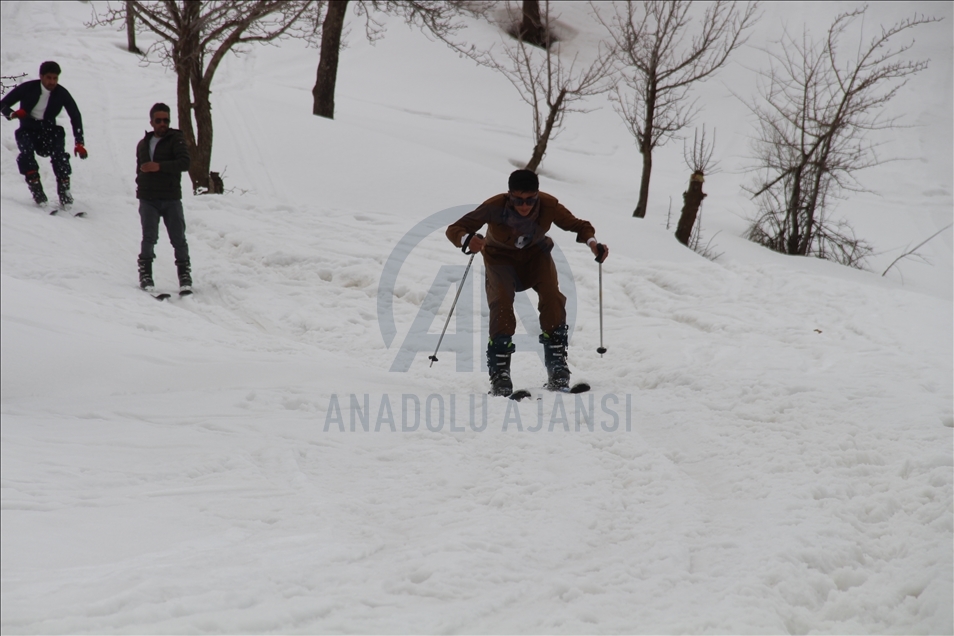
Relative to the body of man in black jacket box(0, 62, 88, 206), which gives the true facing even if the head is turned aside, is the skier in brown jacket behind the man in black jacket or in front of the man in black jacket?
in front

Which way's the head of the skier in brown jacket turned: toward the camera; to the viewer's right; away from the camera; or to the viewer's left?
toward the camera

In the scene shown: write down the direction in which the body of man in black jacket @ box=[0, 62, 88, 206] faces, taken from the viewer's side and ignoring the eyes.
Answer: toward the camera

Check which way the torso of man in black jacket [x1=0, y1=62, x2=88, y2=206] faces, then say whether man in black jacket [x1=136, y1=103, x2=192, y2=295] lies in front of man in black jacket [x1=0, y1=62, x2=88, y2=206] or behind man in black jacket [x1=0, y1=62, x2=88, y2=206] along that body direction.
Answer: in front

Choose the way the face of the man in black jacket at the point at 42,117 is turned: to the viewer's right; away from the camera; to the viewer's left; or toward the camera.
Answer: toward the camera

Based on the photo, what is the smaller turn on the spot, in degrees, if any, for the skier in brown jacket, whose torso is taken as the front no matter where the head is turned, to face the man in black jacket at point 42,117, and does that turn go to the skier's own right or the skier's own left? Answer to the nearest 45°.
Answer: approximately 135° to the skier's own right

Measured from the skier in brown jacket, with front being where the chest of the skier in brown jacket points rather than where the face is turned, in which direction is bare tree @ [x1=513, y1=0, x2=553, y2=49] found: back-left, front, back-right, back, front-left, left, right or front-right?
back

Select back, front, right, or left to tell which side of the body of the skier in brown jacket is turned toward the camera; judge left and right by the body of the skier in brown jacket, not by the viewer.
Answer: front

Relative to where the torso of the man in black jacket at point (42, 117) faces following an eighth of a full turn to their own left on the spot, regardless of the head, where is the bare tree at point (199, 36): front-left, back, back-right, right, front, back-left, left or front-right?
left

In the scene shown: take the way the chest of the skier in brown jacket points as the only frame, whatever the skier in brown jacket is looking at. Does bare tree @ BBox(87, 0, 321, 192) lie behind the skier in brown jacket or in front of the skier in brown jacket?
behind

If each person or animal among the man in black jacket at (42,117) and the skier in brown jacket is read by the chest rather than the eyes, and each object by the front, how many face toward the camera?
2
